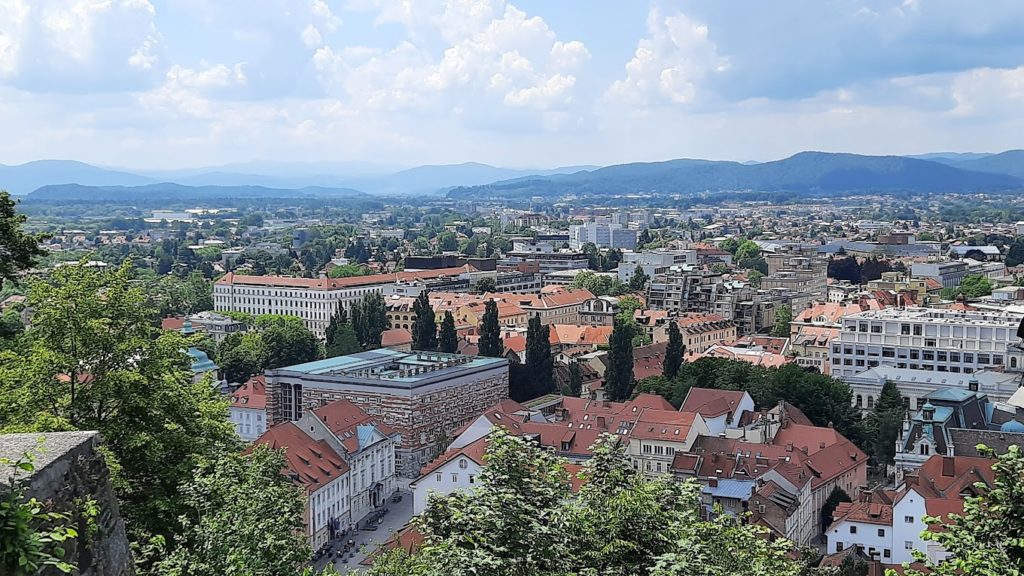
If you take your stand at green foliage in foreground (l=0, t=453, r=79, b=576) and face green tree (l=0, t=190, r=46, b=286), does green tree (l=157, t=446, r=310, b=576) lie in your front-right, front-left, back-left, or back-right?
front-right

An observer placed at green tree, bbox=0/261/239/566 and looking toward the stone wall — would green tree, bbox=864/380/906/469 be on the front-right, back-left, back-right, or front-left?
back-left

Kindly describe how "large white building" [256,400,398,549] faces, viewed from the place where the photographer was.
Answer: facing the viewer and to the right of the viewer

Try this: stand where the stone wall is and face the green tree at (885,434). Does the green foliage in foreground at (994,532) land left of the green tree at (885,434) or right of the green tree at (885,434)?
right

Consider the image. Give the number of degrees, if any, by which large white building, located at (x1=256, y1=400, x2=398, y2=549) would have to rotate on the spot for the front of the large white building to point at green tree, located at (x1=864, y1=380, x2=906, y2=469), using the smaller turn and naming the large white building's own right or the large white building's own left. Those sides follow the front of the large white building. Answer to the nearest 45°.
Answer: approximately 45° to the large white building's own left

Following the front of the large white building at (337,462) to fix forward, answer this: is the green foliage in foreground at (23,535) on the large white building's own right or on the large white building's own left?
on the large white building's own right

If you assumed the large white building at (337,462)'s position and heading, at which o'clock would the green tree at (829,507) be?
The green tree is roughly at 11 o'clock from the large white building.

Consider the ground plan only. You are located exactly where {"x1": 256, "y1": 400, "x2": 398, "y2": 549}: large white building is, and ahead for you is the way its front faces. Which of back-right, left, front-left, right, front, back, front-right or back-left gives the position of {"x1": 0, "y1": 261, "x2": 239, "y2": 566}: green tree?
front-right

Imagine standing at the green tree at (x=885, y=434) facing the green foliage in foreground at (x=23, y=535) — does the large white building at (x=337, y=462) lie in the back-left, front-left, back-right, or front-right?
front-right

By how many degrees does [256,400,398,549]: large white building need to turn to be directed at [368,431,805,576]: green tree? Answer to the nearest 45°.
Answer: approximately 45° to its right

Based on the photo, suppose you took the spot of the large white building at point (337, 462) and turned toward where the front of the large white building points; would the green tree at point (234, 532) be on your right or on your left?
on your right

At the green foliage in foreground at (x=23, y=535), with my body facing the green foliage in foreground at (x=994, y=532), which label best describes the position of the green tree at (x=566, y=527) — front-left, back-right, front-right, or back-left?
front-left
